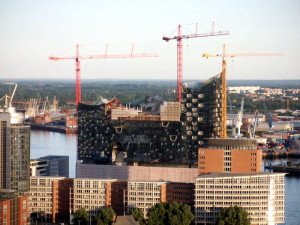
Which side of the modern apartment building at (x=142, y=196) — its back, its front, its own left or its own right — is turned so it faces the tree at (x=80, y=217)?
right

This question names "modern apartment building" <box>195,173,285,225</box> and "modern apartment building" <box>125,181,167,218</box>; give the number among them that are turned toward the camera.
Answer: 2

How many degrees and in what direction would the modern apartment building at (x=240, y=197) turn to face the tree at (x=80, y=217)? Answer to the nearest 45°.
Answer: approximately 90° to its right

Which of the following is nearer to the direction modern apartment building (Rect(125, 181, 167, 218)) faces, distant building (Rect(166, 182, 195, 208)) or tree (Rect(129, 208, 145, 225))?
the tree

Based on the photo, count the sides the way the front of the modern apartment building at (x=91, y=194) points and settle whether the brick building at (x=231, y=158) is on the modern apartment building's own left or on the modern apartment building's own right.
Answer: on the modern apartment building's own left

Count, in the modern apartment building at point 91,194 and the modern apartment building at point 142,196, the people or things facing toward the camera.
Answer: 2

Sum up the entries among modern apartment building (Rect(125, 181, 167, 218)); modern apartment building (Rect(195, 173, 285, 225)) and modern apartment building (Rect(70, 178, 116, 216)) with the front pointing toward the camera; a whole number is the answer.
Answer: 3

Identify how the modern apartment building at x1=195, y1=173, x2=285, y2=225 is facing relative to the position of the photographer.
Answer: facing the viewer

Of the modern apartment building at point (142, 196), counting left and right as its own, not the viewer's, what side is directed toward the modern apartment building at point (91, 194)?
right

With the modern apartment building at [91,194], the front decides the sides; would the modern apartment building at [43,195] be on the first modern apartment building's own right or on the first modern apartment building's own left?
on the first modern apartment building's own right

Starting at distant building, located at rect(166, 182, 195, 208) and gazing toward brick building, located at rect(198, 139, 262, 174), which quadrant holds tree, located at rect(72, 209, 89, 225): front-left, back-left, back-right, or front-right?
back-left

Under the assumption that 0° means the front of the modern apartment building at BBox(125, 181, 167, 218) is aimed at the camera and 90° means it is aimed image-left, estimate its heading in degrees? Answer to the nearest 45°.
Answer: approximately 0°
